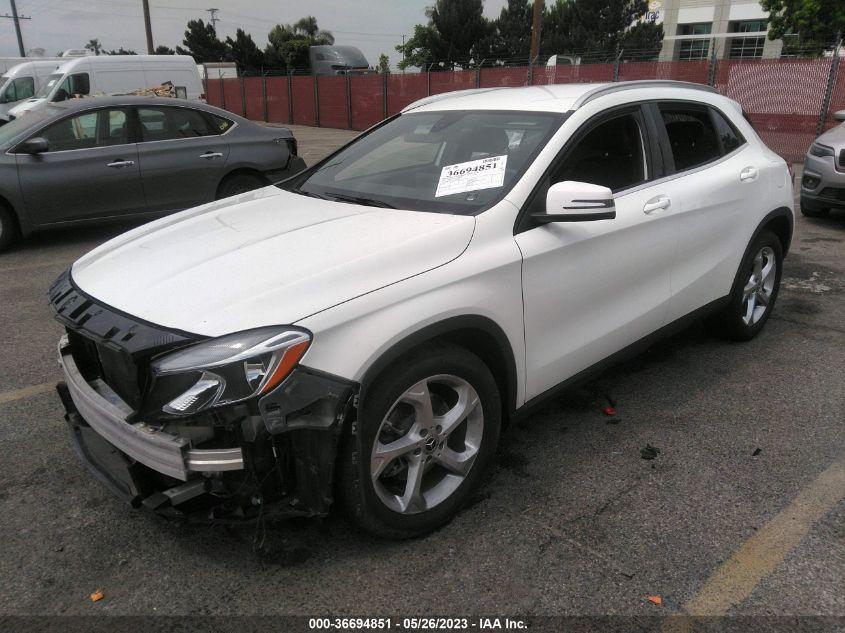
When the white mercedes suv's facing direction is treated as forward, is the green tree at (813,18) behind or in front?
behind

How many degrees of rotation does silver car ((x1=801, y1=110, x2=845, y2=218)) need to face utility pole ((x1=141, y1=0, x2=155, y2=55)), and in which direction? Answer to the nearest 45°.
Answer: approximately 90° to its right

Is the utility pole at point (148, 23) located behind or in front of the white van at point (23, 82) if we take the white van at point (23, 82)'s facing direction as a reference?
behind

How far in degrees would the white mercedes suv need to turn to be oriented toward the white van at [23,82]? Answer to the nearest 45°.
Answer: approximately 90° to its right

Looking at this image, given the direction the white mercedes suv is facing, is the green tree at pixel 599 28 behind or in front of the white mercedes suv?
behind

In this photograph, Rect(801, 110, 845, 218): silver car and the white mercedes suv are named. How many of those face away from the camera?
0

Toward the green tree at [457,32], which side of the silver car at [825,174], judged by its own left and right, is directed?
right

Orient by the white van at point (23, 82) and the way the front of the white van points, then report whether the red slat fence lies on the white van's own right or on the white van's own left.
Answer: on the white van's own left

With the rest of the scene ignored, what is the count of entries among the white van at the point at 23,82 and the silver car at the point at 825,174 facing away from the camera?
0

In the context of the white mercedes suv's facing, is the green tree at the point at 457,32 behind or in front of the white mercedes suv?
behind

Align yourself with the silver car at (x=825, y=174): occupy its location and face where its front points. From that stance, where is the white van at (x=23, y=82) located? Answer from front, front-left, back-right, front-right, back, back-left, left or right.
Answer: front-right

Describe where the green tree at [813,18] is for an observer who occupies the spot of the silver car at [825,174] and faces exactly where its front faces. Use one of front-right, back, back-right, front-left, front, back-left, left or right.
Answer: back-right
